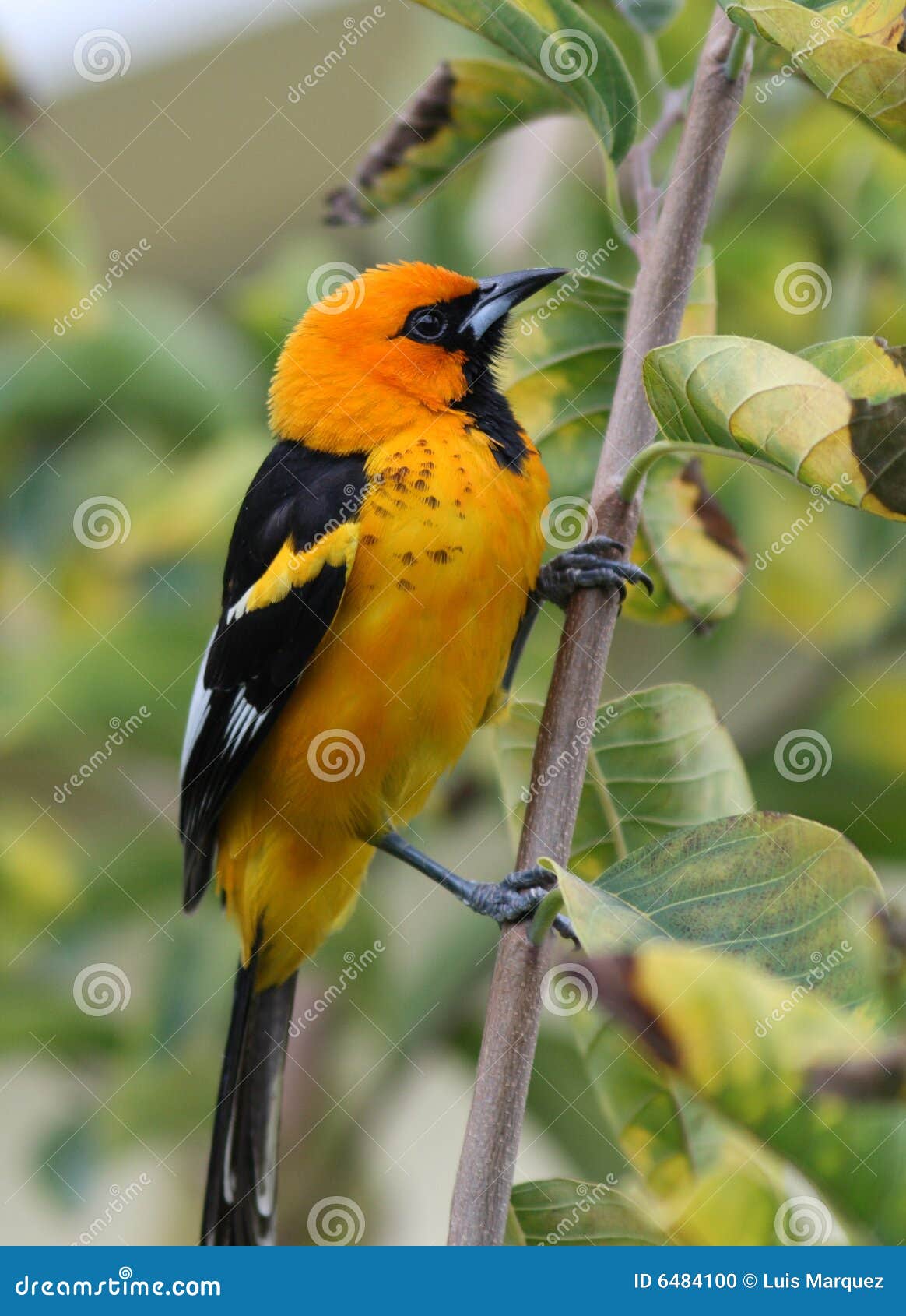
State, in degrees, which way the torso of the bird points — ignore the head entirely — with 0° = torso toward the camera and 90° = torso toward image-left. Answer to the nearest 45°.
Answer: approximately 270°
